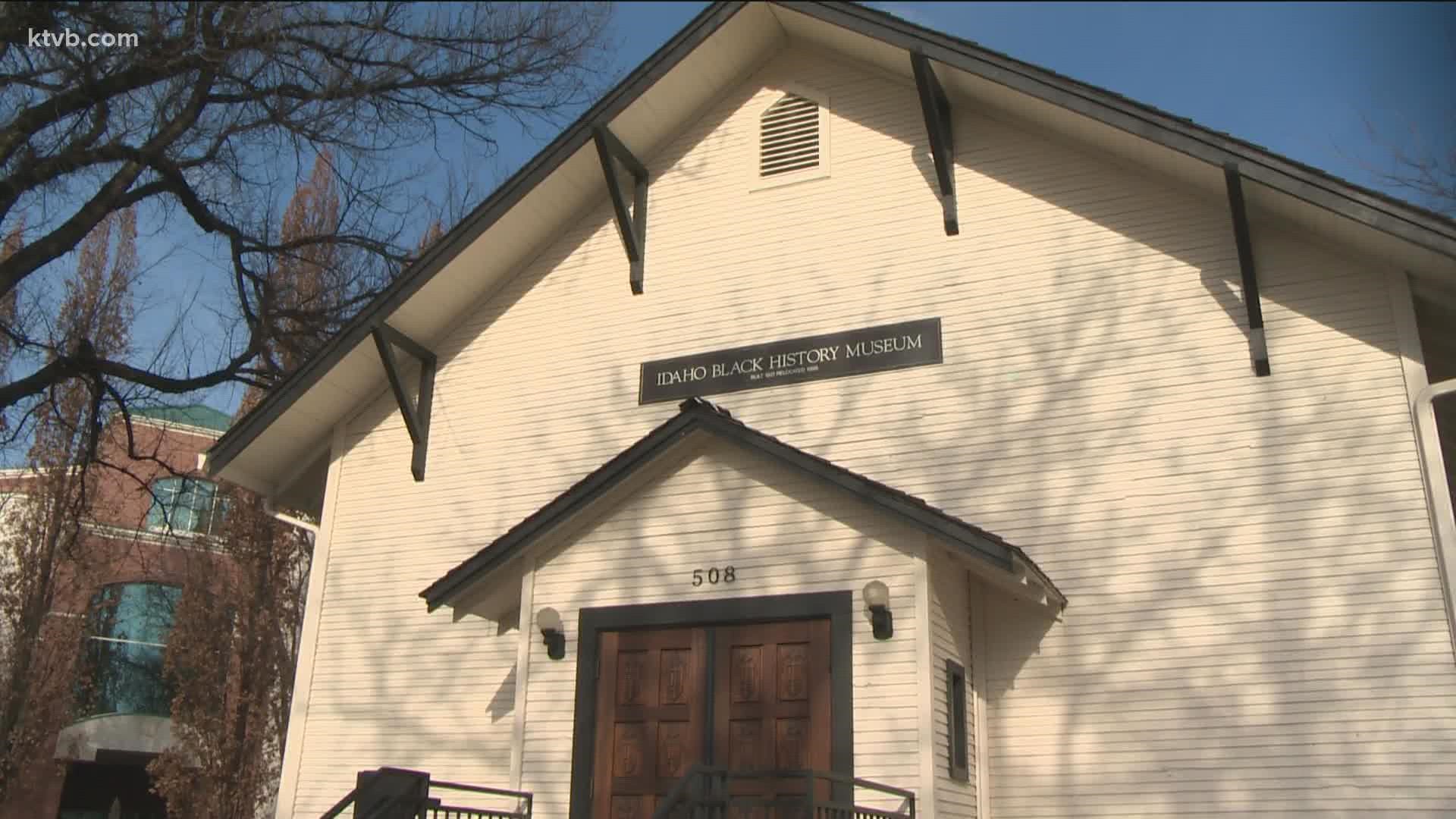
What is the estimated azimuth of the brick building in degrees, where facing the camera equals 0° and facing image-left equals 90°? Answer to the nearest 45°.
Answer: approximately 0°

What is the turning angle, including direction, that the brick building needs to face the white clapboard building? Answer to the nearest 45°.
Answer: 0° — it already faces it
